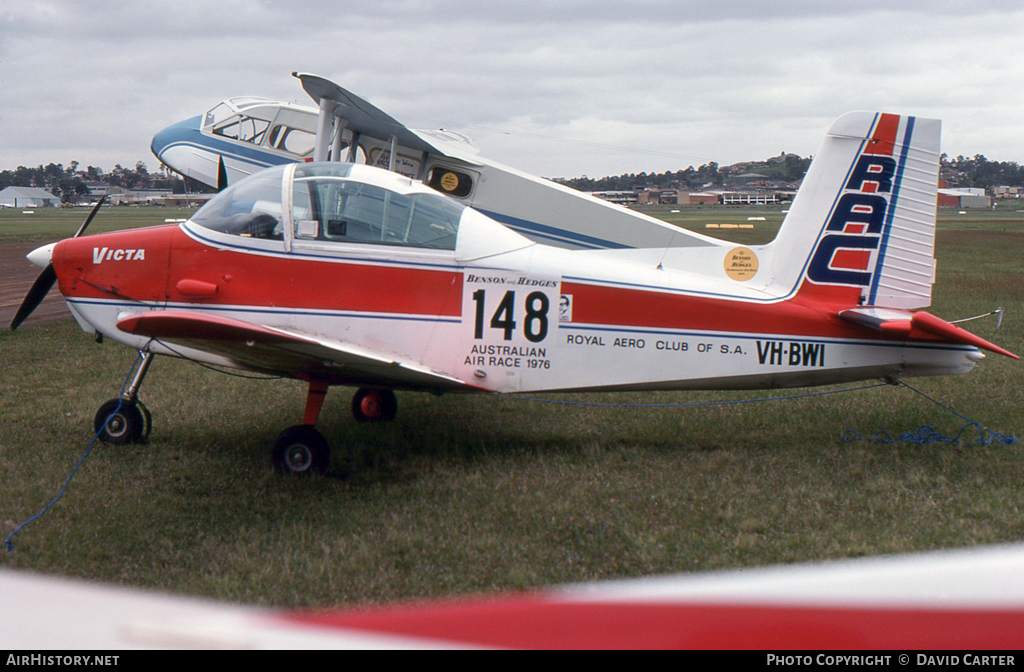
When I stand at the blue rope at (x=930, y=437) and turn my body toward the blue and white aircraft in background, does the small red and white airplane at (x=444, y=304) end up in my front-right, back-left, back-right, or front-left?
front-left

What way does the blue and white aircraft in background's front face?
to the viewer's left

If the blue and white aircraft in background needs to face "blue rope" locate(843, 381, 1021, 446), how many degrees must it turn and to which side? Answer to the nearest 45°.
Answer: approximately 135° to its left

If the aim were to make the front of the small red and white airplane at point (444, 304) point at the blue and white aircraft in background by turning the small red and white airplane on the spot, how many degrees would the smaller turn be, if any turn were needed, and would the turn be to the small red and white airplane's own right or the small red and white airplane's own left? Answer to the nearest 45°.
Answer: approximately 90° to the small red and white airplane's own right

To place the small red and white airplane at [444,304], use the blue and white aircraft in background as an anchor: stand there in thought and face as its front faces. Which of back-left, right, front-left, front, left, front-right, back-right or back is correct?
left

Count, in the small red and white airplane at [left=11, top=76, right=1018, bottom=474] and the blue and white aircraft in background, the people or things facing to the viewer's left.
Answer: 2

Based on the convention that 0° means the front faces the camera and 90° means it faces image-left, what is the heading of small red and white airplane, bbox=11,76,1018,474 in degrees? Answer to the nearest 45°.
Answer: approximately 90°

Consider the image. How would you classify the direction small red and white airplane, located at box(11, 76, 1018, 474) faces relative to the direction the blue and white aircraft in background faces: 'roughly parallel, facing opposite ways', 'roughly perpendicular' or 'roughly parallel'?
roughly parallel

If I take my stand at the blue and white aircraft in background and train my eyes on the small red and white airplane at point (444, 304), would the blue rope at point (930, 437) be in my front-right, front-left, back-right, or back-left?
front-left

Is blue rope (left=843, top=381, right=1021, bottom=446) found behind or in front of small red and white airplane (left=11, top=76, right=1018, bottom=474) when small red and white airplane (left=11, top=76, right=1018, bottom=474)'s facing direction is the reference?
behind

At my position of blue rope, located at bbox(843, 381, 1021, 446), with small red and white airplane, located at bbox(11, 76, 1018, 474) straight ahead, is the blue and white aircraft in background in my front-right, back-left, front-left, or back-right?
front-right

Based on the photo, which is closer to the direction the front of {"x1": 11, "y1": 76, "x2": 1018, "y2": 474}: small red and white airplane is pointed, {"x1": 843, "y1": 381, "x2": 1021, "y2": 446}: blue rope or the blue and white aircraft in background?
the blue and white aircraft in background
